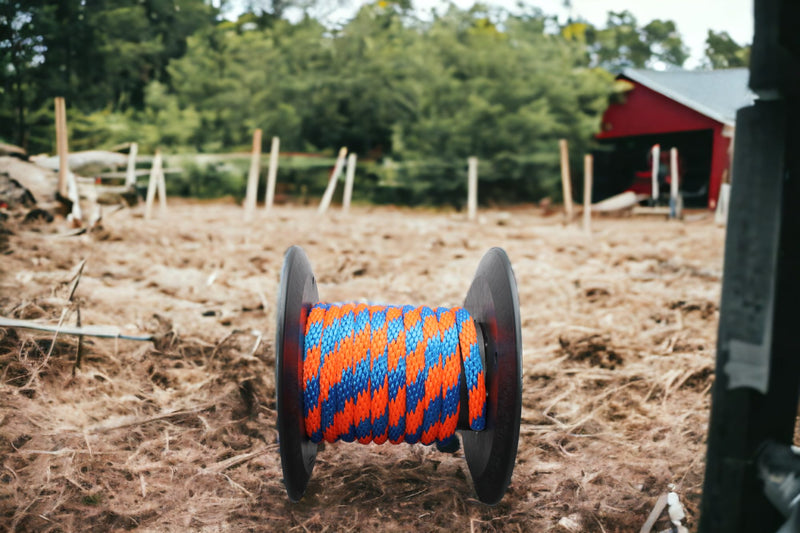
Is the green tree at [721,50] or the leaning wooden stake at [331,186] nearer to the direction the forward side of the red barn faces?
the leaning wooden stake

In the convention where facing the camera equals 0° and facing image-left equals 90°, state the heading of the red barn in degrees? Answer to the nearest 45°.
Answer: approximately 45°

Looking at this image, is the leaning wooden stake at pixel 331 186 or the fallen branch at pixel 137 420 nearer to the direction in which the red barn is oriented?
the leaning wooden stake

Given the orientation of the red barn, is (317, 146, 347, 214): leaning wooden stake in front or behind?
in front

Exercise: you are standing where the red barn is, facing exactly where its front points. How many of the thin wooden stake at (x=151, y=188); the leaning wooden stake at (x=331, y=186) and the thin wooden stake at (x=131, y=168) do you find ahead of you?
3

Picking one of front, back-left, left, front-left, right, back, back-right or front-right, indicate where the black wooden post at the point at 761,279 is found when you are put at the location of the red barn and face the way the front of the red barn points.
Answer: front-left

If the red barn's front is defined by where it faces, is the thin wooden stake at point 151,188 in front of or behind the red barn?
in front

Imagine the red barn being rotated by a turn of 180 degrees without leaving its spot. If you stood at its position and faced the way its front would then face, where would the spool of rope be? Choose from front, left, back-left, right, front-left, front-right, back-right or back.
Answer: back-right
